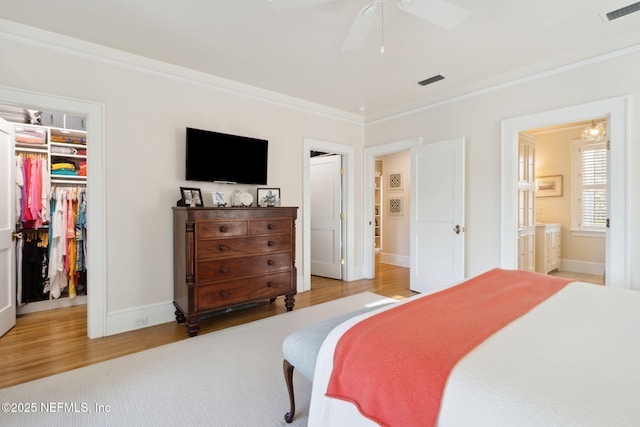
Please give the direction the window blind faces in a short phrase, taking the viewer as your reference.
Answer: facing the viewer and to the left of the viewer

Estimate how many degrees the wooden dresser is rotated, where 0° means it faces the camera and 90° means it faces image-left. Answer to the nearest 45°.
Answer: approximately 315°

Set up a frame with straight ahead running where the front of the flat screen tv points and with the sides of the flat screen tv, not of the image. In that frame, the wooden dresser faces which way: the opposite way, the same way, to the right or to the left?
the same way

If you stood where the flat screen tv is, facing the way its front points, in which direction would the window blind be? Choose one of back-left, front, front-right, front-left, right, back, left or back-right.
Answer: front-left

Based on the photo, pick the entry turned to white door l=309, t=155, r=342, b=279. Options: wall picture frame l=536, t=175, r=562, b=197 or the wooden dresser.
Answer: the wall picture frame

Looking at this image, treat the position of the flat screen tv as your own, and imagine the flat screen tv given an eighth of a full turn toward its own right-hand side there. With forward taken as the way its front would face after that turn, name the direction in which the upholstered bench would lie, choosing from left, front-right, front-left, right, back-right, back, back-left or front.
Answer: front

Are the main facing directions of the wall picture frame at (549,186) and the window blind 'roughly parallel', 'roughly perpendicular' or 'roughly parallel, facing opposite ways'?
roughly parallel

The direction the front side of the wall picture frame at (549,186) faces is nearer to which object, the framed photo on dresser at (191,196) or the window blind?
the framed photo on dresser

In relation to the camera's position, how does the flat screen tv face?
facing the viewer and to the right of the viewer

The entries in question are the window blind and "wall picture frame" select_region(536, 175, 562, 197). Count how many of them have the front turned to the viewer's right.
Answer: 0

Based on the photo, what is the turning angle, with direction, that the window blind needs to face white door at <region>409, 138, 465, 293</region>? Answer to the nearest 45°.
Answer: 0° — it already faces it

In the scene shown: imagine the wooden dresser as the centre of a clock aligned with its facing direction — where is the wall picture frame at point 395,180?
The wall picture frame is roughly at 9 o'clock from the wooden dresser.

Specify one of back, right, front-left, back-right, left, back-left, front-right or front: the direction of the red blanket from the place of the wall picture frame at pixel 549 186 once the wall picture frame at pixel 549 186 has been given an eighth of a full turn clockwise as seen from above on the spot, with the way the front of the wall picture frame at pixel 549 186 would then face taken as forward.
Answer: left

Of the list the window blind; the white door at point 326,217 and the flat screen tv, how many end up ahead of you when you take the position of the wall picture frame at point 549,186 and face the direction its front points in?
2

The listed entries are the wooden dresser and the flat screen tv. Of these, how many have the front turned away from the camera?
0
